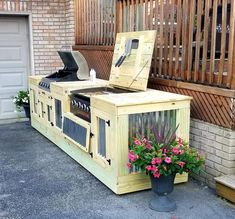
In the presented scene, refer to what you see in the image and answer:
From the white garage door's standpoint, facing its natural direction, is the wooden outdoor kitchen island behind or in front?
in front

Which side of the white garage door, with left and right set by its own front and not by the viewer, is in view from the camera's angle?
front

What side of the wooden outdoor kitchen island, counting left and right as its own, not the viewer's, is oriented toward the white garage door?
right

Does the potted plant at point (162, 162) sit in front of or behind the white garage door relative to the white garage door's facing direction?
in front

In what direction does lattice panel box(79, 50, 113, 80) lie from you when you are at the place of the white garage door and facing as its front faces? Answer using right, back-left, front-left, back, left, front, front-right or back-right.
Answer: front-left

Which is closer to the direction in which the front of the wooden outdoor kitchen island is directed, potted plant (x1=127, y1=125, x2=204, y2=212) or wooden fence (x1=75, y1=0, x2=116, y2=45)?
the potted plant

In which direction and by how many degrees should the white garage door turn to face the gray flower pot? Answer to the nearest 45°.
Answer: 0° — it already faces it

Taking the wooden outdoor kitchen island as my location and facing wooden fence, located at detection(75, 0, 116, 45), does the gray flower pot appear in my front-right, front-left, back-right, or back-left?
back-right

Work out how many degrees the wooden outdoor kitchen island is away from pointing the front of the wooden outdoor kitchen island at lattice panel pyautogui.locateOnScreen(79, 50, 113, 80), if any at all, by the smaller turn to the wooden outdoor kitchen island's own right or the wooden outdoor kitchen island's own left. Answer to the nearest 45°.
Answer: approximately 135° to the wooden outdoor kitchen island's own right

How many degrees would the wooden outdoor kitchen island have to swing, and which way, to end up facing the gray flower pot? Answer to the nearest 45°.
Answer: approximately 90° to its left

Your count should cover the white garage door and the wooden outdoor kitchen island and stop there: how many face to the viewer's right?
0

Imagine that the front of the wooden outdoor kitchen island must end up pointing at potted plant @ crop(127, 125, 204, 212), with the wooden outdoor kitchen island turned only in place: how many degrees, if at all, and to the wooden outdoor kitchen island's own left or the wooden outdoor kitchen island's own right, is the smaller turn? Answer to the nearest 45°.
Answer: approximately 90° to the wooden outdoor kitchen island's own left
